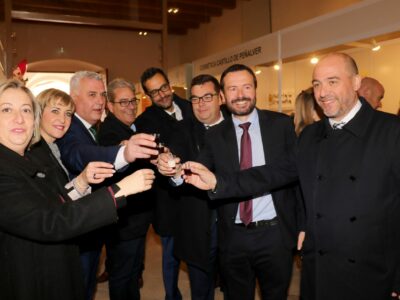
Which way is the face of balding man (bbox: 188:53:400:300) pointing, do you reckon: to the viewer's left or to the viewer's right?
to the viewer's left

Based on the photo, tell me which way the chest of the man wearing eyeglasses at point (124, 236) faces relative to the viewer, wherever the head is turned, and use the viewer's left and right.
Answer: facing the viewer and to the right of the viewer

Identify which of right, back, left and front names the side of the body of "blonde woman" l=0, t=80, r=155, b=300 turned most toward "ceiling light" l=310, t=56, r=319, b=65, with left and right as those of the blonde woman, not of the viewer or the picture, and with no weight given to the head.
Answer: left

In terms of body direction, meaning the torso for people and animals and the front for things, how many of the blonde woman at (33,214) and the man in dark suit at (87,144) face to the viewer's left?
0

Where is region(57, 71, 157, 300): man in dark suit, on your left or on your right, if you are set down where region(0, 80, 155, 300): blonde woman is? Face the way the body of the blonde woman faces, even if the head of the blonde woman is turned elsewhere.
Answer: on your left

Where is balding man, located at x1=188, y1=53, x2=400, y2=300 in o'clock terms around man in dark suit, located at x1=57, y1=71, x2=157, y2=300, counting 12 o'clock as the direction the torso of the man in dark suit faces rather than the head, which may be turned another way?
The balding man is roughly at 12 o'clock from the man in dark suit.

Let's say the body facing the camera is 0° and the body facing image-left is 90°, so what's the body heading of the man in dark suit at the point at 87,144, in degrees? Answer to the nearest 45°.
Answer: approximately 315°

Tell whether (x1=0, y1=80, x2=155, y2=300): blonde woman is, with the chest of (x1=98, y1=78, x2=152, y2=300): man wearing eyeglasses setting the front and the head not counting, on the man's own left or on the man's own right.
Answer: on the man's own right

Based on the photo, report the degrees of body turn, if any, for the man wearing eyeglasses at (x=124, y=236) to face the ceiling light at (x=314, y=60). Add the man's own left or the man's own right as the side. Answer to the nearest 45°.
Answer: approximately 90° to the man's own left

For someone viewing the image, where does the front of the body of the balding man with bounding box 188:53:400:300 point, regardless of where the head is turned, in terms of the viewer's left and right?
facing the viewer and to the left of the viewer

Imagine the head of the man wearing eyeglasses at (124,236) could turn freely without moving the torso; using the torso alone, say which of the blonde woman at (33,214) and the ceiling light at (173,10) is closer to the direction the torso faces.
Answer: the blonde woman

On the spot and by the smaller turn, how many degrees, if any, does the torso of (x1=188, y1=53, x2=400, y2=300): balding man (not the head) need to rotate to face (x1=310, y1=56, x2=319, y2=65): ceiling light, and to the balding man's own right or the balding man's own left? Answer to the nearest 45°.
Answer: approximately 135° to the balding man's own right

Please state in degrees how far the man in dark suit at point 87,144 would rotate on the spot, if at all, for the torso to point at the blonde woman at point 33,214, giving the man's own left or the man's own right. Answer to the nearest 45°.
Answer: approximately 45° to the man's own right
